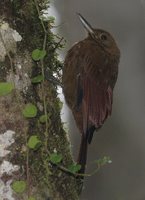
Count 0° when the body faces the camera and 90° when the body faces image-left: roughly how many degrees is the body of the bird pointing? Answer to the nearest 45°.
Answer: approximately 90°
